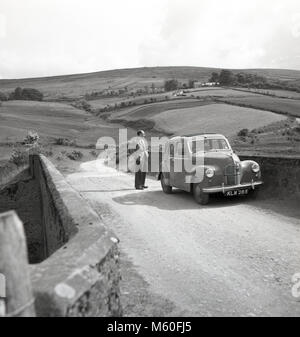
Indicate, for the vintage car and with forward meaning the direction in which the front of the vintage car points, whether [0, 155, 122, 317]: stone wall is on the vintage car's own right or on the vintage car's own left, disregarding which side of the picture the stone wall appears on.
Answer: on the vintage car's own right

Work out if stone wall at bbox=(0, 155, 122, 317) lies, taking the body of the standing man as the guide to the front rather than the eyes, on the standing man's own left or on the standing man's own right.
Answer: on the standing man's own right

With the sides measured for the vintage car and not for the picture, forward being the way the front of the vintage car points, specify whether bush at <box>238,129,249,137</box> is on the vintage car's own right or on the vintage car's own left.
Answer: on the vintage car's own left

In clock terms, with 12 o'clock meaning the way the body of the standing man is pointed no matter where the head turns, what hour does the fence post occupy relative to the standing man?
The fence post is roughly at 3 o'clock from the standing man.

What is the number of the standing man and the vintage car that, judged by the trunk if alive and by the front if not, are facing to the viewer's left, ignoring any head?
0

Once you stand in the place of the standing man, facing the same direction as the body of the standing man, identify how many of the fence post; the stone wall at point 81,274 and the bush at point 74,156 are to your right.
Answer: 2

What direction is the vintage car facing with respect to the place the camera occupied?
facing the viewer and to the right of the viewer

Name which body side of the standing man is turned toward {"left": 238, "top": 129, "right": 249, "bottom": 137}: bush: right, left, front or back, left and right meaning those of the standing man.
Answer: left

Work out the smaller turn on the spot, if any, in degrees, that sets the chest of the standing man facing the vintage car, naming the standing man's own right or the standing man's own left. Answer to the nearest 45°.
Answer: approximately 45° to the standing man's own right

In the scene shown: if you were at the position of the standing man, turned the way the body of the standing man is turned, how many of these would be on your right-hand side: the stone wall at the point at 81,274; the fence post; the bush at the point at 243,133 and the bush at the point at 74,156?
2

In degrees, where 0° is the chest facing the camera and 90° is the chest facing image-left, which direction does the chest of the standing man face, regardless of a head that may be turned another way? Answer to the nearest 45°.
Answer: approximately 270°
